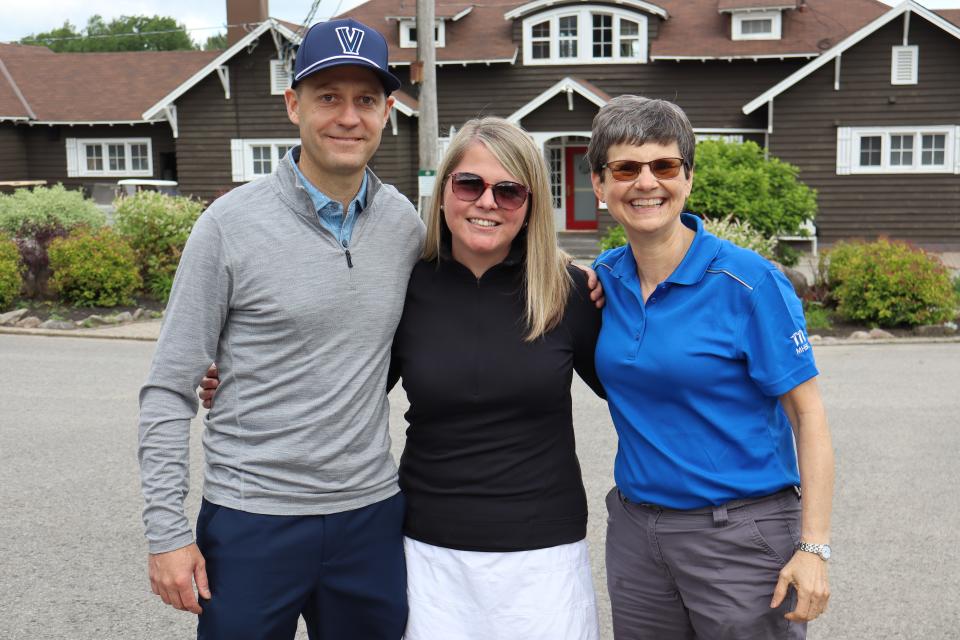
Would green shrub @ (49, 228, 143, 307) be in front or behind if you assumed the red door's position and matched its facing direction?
in front

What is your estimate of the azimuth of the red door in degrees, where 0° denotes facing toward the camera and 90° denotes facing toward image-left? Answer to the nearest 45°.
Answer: approximately 0°

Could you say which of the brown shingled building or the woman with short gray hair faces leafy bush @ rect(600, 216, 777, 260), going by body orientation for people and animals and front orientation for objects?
the brown shingled building

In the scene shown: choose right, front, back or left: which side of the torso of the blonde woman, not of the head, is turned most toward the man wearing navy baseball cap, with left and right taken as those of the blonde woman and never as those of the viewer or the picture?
right

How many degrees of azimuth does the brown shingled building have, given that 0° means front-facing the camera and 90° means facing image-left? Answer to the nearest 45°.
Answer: approximately 0°

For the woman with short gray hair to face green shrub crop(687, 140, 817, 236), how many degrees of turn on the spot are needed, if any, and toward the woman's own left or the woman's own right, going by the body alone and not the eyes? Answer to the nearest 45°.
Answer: approximately 135° to the woman's own right

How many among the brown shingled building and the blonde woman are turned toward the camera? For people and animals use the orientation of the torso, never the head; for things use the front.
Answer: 2

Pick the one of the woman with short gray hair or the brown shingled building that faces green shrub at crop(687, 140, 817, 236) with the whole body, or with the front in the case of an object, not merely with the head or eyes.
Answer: the brown shingled building

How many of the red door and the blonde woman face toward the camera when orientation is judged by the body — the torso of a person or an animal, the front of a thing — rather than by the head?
2

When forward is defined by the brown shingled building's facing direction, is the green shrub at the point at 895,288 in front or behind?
in front
